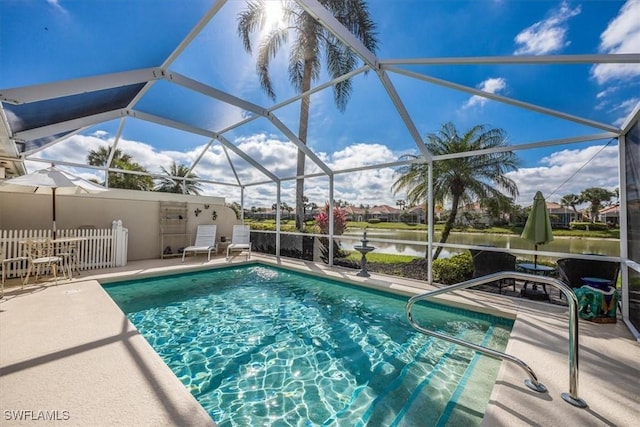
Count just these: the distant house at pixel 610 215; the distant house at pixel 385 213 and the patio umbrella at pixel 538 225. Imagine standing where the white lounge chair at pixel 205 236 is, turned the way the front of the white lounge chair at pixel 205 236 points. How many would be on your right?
0

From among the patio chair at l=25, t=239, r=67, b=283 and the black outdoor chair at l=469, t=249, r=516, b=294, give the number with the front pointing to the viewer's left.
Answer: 0

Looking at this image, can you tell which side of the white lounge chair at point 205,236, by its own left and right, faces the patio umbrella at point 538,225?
left

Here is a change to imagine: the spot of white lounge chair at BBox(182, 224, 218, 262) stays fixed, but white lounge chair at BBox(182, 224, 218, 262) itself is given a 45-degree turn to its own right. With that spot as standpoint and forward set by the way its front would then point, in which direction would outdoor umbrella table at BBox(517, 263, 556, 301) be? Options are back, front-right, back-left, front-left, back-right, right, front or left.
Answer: back-left

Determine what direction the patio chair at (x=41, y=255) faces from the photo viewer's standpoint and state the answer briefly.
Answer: facing away from the viewer and to the right of the viewer

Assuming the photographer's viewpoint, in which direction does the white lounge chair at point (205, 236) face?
facing the viewer and to the left of the viewer

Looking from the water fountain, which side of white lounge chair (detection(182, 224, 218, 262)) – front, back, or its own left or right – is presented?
left
